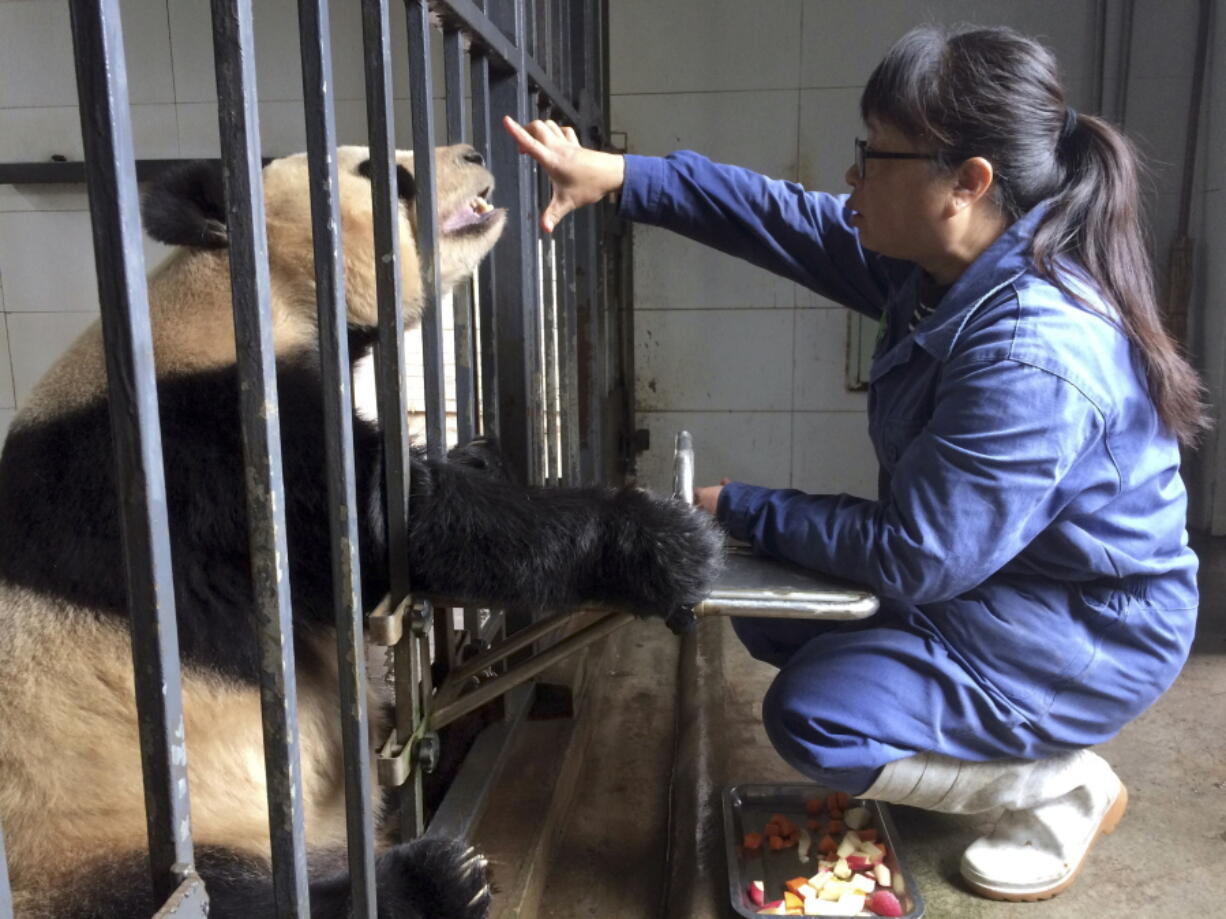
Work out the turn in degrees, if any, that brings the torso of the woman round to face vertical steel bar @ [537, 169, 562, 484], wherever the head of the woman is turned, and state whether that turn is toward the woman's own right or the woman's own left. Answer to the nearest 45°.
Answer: approximately 45° to the woman's own right

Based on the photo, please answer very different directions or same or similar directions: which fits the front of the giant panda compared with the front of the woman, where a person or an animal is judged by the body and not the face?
very different directions

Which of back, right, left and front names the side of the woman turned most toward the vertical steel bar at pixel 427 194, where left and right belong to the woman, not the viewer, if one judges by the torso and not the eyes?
front

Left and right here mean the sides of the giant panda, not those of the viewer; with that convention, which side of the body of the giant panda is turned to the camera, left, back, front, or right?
right

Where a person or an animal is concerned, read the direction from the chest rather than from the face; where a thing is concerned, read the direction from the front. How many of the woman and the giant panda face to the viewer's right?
1

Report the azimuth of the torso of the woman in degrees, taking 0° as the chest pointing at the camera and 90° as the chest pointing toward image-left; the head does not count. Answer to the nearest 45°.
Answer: approximately 90°

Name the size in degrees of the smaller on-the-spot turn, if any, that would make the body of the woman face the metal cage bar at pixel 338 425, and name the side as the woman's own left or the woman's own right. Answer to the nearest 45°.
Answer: approximately 45° to the woman's own left

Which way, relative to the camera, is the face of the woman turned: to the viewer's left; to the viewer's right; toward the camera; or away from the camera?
to the viewer's left
